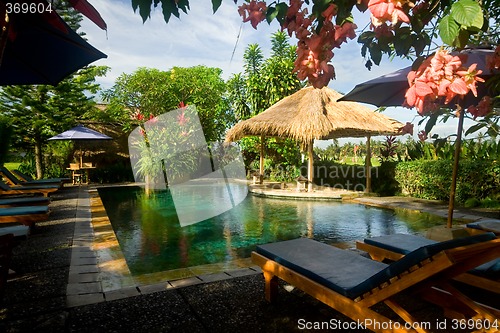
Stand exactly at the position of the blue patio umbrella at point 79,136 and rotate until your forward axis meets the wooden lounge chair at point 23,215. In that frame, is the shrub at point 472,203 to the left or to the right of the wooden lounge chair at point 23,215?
left

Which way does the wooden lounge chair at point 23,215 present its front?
to the viewer's right

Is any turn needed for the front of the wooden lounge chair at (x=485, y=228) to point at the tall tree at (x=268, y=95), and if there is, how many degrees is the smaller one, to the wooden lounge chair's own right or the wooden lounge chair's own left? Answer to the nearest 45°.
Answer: approximately 45° to the wooden lounge chair's own right

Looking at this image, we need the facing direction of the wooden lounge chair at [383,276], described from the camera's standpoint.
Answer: facing away from the viewer and to the left of the viewer

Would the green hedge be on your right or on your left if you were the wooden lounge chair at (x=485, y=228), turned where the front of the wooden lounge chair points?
on your right

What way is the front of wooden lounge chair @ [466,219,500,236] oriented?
to the viewer's left

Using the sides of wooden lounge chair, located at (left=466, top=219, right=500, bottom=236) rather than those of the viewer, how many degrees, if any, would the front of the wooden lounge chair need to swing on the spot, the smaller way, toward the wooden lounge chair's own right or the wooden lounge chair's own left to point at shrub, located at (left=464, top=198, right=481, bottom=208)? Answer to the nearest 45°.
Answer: approximately 90° to the wooden lounge chair's own right

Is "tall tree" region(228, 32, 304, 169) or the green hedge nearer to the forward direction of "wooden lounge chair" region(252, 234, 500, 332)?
the tall tree

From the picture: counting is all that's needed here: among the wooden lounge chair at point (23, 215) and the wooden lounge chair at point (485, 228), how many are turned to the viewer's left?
1
